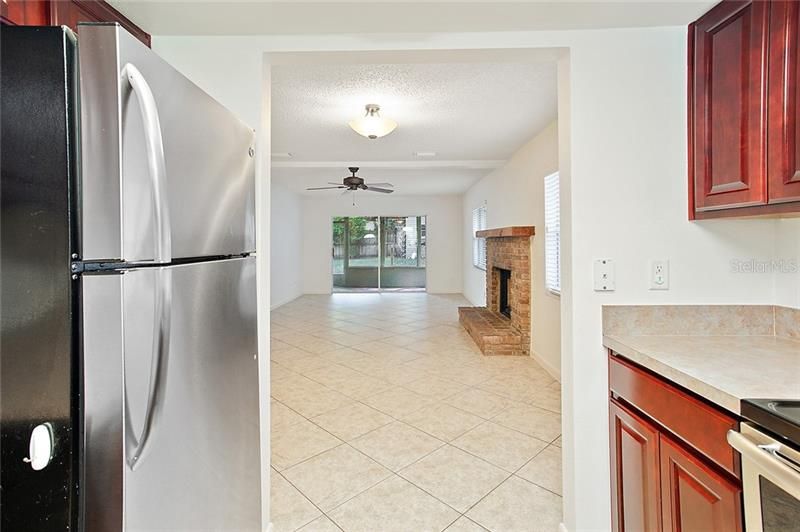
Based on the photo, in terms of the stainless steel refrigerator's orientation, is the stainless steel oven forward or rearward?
forward

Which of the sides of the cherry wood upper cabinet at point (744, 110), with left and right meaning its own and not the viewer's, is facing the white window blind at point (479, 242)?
right

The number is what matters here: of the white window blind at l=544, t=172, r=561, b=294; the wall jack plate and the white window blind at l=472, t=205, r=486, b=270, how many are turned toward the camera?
1

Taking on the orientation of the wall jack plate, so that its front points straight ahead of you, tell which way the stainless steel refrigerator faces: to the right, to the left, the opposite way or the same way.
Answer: to the left

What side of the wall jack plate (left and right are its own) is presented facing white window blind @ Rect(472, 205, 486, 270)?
back

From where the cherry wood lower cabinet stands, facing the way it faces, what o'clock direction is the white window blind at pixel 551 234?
The white window blind is roughly at 4 o'clock from the cherry wood lower cabinet.

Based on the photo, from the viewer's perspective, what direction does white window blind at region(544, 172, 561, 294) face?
to the viewer's left

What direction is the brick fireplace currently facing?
to the viewer's left

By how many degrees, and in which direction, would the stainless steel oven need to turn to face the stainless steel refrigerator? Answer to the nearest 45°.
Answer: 0° — it already faces it

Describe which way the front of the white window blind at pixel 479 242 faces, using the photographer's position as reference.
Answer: facing to the left of the viewer
